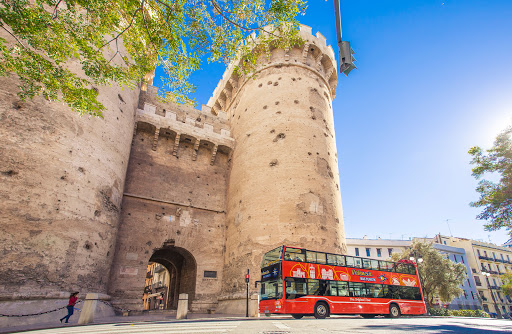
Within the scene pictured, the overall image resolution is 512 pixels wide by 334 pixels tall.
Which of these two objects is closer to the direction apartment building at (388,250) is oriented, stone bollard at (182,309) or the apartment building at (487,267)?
the stone bollard

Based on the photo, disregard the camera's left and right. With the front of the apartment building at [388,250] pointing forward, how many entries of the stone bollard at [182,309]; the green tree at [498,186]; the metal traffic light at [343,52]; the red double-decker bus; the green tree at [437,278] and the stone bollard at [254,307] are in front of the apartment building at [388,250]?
6

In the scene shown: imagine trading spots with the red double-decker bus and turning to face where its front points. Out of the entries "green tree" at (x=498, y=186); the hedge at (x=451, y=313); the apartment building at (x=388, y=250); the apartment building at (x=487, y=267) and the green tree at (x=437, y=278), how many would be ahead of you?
0

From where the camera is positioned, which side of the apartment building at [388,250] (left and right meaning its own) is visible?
front

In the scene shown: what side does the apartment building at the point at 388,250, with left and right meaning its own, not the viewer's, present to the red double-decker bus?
front

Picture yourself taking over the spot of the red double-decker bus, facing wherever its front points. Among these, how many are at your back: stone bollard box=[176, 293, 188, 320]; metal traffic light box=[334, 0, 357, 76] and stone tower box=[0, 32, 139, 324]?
0

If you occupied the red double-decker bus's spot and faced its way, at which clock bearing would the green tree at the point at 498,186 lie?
The green tree is roughly at 7 o'clock from the red double-decker bus.

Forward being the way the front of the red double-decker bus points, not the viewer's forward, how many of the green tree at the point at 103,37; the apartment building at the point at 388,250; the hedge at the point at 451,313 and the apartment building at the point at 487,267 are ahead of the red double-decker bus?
1

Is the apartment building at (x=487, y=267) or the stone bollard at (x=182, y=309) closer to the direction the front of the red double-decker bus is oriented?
the stone bollard

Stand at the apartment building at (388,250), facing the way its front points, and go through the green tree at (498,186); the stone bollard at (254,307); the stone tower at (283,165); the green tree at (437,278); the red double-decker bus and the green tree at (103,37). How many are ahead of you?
6

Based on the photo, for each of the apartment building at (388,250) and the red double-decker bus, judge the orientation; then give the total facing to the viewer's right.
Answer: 0

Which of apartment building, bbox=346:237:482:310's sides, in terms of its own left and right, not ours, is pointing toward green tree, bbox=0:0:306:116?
front

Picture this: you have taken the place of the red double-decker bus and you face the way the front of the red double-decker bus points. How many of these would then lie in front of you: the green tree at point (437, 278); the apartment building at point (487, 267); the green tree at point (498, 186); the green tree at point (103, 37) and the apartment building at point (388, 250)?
1

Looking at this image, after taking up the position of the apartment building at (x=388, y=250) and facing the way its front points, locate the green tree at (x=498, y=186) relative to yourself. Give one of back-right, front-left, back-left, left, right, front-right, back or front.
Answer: front

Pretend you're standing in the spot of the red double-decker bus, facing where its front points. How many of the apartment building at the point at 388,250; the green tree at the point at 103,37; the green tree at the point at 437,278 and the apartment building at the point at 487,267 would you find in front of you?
1

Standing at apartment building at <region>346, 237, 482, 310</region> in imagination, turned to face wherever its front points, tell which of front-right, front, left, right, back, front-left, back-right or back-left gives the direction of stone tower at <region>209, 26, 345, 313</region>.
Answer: front

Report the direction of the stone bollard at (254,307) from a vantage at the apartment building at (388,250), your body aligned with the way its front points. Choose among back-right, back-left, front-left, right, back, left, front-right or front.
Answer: front
